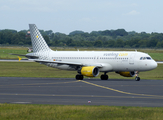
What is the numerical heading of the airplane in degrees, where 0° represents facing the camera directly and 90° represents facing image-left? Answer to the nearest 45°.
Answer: approximately 315°
